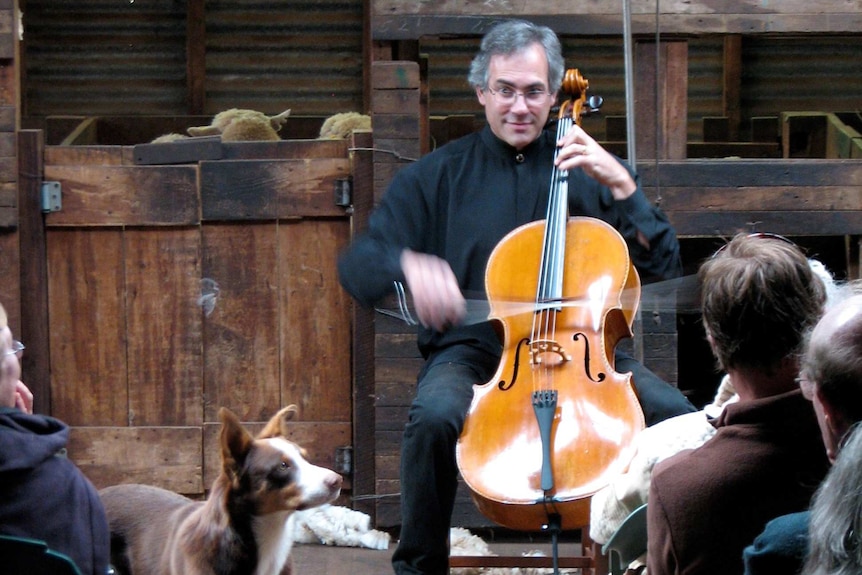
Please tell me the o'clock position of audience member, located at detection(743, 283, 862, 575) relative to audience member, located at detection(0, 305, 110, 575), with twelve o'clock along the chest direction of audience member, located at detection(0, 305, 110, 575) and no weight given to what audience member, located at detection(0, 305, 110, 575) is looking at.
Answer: audience member, located at detection(743, 283, 862, 575) is roughly at 3 o'clock from audience member, located at detection(0, 305, 110, 575).

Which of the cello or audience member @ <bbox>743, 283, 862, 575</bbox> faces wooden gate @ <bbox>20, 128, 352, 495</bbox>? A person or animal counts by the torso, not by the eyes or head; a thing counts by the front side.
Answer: the audience member

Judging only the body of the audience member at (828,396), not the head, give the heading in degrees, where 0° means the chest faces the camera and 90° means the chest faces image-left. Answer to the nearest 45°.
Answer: approximately 135°

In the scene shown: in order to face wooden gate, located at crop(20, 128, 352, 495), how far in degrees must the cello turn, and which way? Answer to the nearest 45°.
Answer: approximately 135° to its right

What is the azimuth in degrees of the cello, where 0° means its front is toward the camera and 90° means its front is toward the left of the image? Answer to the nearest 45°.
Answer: approximately 0°

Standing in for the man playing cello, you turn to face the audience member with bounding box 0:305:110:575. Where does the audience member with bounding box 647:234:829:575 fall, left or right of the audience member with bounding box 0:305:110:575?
left

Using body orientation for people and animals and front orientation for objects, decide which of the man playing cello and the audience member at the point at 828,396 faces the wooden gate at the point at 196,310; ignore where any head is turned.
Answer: the audience member

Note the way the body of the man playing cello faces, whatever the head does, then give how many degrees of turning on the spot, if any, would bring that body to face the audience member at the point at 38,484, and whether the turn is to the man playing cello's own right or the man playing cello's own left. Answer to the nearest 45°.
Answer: approximately 45° to the man playing cello's own right

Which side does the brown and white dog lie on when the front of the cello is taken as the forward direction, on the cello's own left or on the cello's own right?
on the cello's own right

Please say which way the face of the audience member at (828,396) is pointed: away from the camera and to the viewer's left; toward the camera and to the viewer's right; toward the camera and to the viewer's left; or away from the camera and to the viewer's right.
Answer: away from the camera and to the viewer's left

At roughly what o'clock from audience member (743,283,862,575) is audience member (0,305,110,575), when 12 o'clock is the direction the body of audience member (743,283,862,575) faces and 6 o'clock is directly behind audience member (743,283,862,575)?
audience member (0,305,110,575) is roughly at 11 o'clock from audience member (743,283,862,575).
